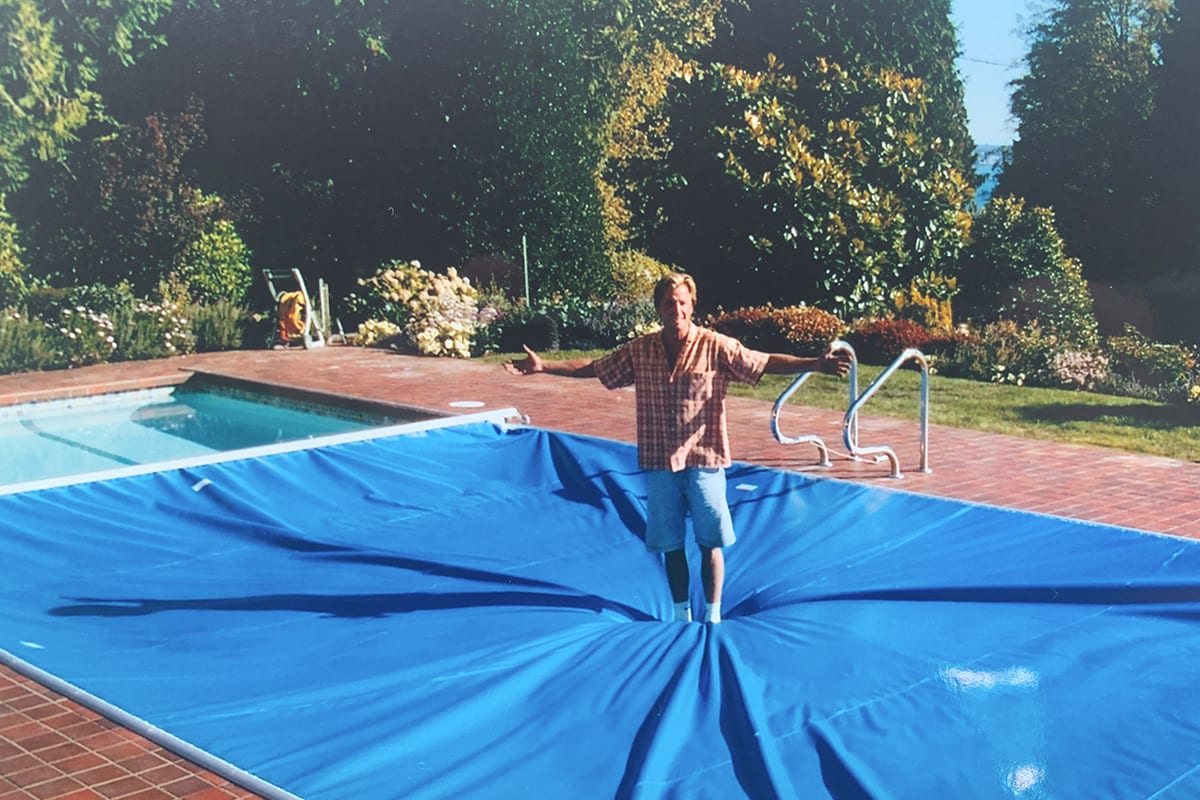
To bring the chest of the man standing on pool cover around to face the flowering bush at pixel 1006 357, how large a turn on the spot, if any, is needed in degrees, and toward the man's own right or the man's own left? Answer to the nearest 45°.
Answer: approximately 135° to the man's own left

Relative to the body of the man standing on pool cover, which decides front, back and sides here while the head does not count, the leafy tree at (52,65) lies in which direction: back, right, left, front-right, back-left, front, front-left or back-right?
back-right

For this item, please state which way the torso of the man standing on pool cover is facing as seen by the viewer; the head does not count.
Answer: toward the camera

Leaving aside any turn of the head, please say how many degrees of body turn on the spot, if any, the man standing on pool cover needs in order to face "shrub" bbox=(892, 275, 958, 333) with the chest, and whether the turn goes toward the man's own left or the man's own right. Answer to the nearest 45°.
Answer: approximately 180°

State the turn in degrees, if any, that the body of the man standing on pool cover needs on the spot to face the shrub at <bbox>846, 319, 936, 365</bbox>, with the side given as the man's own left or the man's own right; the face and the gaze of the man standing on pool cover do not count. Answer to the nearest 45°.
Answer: approximately 180°

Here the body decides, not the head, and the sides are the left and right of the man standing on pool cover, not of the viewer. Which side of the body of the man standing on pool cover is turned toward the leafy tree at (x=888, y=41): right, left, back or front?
back

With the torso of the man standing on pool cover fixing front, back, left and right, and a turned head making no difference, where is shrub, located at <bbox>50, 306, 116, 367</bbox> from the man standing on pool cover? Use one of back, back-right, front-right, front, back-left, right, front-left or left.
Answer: back-right

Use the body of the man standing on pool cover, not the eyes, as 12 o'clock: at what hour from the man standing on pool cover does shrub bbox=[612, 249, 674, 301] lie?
The shrub is roughly at 6 o'clock from the man standing on pool cover.

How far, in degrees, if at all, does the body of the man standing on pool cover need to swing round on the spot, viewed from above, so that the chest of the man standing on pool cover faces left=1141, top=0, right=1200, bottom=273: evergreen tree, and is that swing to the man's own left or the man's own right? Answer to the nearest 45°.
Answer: approximately 135° to the man's own left

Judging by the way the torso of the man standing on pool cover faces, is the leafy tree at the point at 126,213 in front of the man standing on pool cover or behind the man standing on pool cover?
behind
